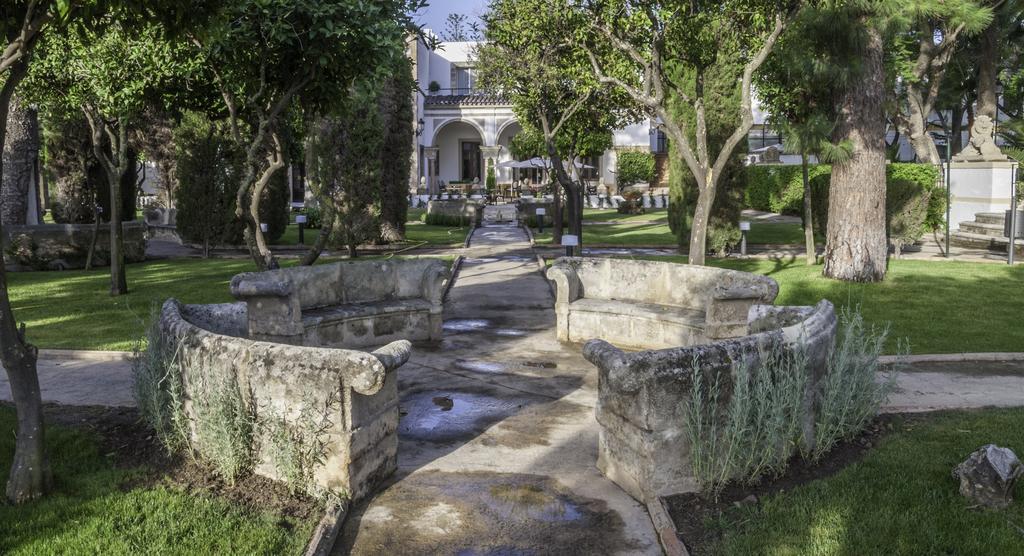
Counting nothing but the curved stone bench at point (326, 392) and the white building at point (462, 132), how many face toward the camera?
1

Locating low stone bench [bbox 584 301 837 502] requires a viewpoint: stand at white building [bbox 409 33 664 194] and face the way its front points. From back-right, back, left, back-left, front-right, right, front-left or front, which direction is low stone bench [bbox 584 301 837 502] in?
front

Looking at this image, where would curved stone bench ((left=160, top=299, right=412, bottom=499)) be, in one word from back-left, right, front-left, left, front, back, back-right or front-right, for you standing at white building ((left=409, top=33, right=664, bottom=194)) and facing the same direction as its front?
front

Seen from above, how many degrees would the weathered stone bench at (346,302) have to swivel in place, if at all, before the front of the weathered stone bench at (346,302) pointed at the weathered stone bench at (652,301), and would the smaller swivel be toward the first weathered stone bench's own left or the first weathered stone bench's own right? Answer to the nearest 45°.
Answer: approximately 45° to the first weathered stone bench's own left

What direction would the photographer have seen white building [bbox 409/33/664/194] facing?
facing the viewer

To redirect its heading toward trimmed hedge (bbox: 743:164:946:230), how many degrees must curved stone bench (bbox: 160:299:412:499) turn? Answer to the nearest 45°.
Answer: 0° — it already faces it

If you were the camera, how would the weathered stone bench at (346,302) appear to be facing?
facing the viewer and to the right of the viewer

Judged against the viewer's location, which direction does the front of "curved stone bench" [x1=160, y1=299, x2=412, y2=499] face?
facing away from the viewer and to the right of the viewer

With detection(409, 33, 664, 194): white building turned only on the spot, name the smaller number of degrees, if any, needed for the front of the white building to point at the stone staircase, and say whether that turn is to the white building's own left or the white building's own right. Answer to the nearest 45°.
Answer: approximately 45° to the white building's own left

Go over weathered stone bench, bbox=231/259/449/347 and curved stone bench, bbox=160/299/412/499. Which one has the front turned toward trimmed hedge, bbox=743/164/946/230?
the curved stone bench

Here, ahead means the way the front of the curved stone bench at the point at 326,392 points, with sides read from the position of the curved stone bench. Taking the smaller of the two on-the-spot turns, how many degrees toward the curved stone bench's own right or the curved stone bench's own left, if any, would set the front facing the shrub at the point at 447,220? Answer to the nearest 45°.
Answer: approximately 45° to the curved stone bench's own left

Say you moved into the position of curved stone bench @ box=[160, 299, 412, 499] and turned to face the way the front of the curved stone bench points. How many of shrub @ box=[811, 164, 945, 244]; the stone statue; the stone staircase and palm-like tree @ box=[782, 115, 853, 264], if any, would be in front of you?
4
